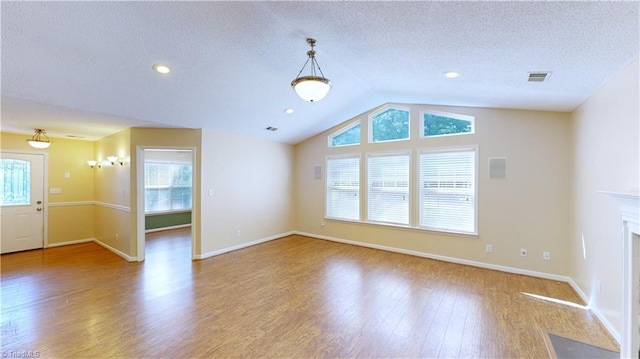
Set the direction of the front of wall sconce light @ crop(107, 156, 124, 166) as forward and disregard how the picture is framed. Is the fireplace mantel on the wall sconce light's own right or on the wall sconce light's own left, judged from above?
on the wall sconce light's own left

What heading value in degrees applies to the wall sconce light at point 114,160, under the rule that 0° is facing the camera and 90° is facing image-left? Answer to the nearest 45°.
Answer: approximately 45°

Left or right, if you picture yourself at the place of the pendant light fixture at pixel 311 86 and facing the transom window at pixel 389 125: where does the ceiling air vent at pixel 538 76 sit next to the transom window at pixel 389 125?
right

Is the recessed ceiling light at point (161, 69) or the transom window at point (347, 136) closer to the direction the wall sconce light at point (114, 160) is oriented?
the recessed ceiling light

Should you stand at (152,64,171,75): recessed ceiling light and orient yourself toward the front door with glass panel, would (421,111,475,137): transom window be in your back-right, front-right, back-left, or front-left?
back-right

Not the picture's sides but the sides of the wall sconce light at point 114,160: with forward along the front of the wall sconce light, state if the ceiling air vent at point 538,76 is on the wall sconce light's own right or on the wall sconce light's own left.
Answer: on the wall sconce light's own left

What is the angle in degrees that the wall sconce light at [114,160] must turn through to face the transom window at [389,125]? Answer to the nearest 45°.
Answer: approximately 90° to its left

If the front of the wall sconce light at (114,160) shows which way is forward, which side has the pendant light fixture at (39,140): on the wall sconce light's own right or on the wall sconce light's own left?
on the wall sconce light's own right
